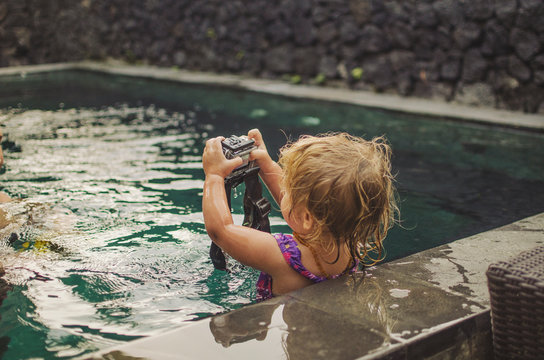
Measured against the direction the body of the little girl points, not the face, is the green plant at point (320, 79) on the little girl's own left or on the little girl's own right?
on the little girl's own right

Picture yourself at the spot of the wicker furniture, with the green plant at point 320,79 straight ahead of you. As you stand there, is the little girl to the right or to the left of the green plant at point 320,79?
left

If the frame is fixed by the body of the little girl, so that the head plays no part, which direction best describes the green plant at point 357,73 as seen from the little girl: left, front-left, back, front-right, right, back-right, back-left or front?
front-right

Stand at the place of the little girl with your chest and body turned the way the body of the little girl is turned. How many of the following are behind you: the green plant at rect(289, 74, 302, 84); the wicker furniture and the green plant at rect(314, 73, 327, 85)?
1

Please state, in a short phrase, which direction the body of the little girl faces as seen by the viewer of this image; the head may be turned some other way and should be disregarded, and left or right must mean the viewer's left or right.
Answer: facing away from the viewer and to the left of the viewer

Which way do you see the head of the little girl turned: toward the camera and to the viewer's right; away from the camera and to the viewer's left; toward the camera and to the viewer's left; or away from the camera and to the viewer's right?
away from the camera and to the viewer's left

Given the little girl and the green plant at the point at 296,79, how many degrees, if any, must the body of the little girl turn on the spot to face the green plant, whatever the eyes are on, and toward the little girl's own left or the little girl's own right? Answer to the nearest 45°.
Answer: approximately 45° to the little girl's own right

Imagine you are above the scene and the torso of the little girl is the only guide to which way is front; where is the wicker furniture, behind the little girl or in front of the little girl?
behind
